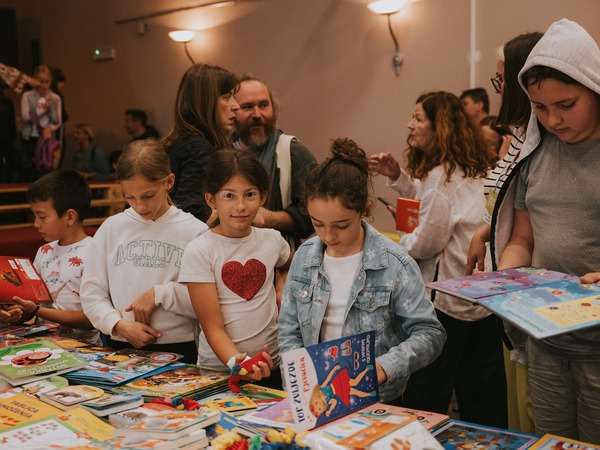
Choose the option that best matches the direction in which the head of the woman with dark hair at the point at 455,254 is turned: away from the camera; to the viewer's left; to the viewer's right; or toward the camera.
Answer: to the viewer's left

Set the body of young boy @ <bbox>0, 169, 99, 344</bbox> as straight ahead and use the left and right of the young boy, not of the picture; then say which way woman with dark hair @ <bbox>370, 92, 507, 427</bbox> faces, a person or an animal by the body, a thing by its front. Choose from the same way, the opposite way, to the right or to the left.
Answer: to the right

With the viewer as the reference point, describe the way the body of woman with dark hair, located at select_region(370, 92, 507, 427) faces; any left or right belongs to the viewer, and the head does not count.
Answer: facing to the left of the viewer

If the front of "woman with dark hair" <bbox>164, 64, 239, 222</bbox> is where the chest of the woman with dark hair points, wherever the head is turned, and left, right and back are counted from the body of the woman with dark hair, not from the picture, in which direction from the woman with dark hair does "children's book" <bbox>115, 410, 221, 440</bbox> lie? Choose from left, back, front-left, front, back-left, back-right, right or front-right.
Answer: right

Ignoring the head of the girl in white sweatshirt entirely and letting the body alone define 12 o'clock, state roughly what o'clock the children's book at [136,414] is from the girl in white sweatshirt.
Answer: The children's book is roughly at 12 o'clock from the girl in white sweatshirt.

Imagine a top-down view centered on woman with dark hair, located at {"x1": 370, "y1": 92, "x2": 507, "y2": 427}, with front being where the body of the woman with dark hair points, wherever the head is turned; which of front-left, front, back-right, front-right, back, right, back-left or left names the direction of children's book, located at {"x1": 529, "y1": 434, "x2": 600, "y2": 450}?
left

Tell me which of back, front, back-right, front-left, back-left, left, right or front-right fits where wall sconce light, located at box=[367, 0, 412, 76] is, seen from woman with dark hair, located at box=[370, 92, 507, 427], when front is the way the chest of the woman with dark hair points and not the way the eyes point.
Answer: right

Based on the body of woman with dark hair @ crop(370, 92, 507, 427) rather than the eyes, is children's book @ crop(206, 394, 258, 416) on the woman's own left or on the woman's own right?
on the woman's own left

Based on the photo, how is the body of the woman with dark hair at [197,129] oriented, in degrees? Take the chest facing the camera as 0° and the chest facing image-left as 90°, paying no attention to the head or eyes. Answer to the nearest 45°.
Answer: approximately 270°

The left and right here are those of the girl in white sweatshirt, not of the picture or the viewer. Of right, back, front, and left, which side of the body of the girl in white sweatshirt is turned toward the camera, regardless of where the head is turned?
front

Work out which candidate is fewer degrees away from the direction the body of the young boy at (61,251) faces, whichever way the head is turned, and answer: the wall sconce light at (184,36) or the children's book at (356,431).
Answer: the children's book

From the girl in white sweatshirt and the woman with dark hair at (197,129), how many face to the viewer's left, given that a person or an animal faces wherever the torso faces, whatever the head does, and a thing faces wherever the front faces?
0
